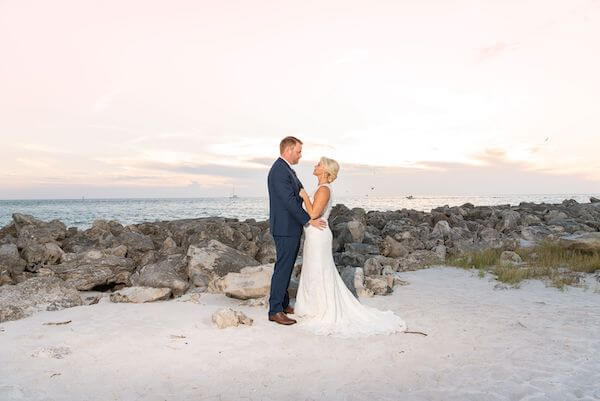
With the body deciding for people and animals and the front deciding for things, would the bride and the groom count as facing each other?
yes

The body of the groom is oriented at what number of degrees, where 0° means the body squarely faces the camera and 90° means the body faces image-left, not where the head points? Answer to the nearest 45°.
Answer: approximately 270°

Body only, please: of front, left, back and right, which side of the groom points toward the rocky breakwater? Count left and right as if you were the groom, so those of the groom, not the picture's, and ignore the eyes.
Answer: left

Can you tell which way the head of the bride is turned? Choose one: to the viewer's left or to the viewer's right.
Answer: to the viewer's left

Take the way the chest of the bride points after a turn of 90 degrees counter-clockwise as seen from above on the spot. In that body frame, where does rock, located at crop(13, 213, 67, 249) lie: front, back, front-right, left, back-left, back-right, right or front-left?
back-right

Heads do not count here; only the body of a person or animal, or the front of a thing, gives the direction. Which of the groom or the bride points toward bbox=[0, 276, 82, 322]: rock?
the bride

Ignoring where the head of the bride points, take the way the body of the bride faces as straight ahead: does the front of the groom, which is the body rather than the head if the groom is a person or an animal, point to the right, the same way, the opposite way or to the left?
the opposite way

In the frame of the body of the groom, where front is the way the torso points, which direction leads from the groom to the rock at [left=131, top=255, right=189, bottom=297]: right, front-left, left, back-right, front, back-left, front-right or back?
back-left

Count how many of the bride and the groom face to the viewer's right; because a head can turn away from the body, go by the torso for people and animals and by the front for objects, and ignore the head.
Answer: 1

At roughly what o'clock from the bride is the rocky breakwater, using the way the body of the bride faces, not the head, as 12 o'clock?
The rocky breakwater is roughly at 2 o'clock from the bride.

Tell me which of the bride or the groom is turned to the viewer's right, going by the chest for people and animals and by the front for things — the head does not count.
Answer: the groom

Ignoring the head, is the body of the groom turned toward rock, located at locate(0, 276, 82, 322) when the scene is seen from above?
no

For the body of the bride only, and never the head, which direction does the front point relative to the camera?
to the viewer's left

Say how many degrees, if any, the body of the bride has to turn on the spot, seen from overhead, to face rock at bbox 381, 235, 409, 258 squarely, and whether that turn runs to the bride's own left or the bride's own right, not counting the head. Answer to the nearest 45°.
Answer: approximately 90° to the bride's own right

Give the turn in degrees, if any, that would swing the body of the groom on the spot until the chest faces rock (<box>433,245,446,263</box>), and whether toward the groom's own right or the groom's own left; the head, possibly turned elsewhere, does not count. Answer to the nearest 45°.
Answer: approximately 45° to the groom's own left
